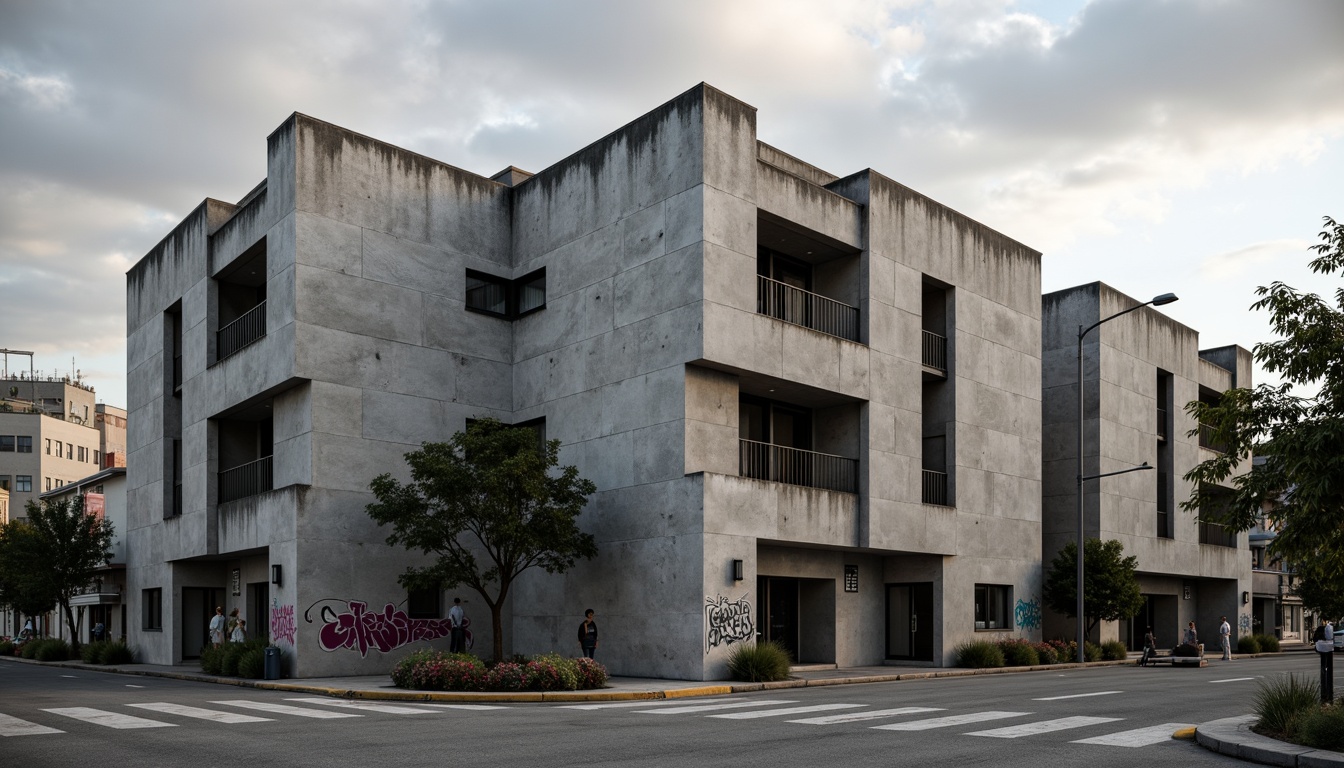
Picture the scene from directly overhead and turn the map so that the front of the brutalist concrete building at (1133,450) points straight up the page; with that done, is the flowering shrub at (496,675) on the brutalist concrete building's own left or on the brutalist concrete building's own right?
on the brutalist concrete building's own right

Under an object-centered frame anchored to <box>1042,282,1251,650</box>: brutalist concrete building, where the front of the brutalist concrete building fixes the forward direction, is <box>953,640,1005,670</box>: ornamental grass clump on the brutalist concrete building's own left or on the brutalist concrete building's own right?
on the brutalist concrete building's own right

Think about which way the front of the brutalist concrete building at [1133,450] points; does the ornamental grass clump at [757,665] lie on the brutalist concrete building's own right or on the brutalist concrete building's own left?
on the brutalist concrete building's own right

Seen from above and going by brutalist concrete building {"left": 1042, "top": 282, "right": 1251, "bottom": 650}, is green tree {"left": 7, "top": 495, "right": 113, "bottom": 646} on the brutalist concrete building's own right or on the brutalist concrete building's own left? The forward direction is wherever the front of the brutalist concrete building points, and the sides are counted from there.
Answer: on the brutalist concrete building's own right
